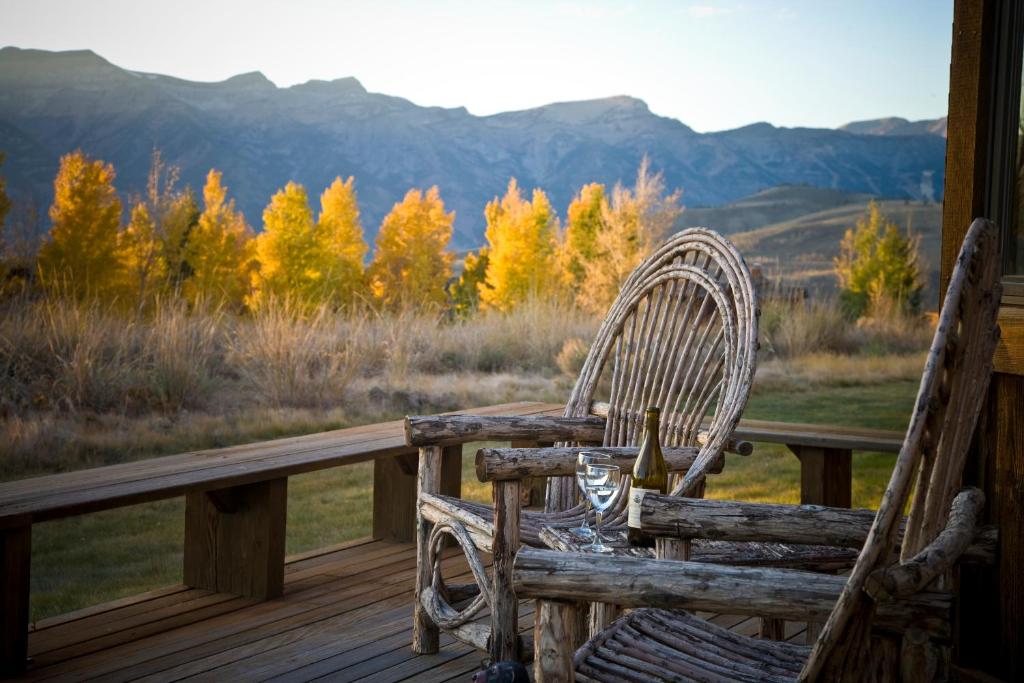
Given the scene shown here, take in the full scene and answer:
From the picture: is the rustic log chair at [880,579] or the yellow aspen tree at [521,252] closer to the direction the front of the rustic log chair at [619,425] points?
the rustic log chair

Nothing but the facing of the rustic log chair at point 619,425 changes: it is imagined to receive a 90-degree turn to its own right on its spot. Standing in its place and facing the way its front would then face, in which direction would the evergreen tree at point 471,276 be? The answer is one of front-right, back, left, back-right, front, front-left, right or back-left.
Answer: front-right

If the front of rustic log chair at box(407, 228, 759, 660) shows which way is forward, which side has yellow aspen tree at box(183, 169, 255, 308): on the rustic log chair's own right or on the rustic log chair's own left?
on the rustic log chair's own right

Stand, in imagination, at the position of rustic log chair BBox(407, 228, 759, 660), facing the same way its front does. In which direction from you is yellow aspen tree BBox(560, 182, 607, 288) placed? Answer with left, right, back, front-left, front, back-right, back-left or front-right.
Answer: back-right

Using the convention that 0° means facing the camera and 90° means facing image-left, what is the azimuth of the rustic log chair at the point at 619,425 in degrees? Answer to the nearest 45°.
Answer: approximately 45°

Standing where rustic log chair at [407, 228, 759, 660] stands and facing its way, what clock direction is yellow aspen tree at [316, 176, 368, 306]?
The yellow aspen tree is roughly at 4 o'clock from the rustic log chair.

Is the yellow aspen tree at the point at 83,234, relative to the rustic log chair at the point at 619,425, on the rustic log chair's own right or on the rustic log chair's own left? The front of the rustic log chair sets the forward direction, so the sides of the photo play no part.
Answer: on the rustic log chair's own right

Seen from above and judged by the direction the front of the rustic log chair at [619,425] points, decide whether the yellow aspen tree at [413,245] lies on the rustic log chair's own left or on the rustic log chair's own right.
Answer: on the rustic log chair's own right
